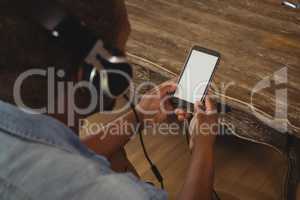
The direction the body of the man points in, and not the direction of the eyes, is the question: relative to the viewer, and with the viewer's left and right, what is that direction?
facing away from the viewer and to the right of the viewer

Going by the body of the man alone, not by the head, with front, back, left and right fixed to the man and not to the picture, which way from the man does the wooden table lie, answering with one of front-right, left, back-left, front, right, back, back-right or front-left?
front
